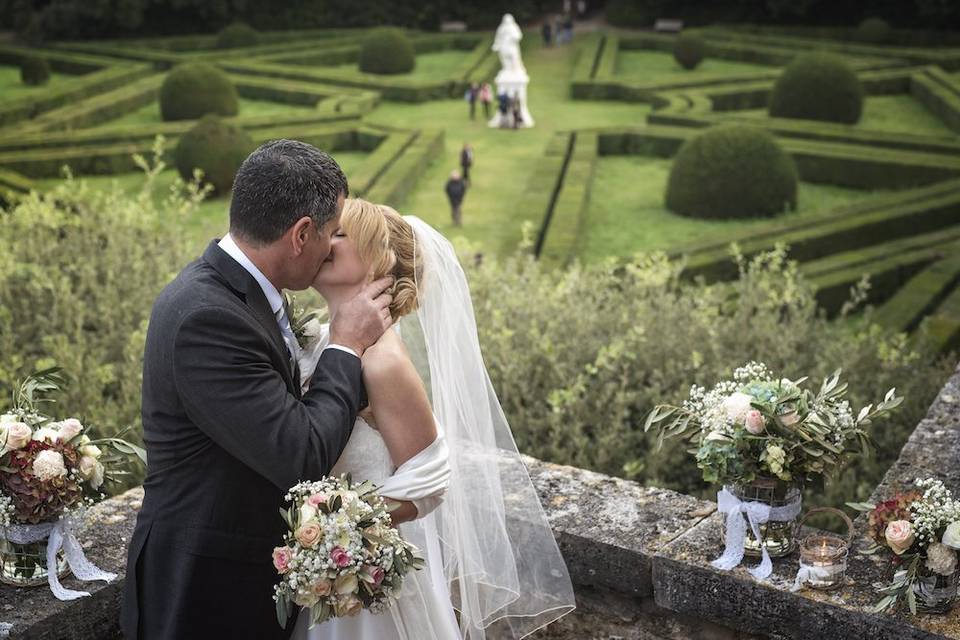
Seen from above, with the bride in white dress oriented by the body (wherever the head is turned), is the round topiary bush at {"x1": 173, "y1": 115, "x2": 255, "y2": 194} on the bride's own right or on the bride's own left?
on the bride's own right

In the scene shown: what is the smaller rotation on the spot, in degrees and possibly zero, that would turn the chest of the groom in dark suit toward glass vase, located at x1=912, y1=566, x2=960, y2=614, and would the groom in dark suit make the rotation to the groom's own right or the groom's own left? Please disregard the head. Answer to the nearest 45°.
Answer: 0° — they already face it

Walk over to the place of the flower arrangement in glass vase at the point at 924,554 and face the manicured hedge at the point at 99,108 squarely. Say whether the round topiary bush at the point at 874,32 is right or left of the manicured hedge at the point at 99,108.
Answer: right

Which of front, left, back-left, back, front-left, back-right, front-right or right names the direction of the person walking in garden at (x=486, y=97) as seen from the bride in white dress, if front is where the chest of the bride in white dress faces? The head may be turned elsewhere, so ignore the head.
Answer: right

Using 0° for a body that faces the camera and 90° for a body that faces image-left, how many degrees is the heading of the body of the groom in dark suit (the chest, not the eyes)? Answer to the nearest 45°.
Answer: approximately 270°

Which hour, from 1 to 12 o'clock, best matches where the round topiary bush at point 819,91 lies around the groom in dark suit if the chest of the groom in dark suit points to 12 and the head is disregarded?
The round topiary bush is roughly at 10 o'clock from the groom in dark suit.

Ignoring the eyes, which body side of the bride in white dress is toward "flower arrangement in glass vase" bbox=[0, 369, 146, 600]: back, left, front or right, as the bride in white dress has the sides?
front

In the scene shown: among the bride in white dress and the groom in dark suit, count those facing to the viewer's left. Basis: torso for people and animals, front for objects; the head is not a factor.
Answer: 1

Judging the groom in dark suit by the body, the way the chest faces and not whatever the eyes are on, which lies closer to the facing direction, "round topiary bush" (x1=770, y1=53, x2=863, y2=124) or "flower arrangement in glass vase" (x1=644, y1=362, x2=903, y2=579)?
the flower arrangement in glass vase

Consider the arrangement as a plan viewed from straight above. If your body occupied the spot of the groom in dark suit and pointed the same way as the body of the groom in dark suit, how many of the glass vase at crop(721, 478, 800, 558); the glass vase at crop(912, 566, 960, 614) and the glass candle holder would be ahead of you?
3

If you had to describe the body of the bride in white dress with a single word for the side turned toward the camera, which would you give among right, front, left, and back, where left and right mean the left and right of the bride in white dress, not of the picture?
left

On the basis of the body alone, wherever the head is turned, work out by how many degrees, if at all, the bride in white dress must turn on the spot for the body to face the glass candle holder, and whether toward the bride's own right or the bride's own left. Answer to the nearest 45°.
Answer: approximately 180°

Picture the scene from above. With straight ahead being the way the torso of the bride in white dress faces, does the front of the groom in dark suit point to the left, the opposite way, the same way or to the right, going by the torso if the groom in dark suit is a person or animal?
the opposite way

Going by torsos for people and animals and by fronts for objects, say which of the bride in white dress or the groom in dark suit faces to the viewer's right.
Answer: the groom in dark suit

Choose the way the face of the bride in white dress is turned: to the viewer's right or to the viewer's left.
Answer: to the viewer's left
